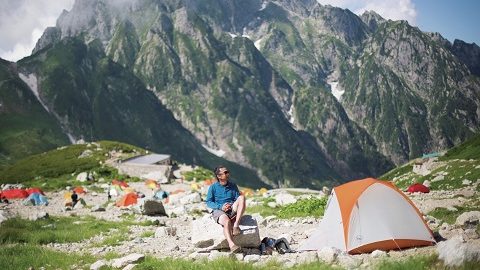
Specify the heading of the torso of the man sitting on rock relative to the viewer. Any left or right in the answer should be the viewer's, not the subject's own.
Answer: facing the viewer and to the right of the viewer

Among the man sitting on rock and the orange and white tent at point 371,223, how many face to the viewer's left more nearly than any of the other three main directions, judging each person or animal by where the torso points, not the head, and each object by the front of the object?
1

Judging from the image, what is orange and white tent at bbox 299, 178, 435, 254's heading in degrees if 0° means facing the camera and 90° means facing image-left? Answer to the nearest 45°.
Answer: approximately 90°

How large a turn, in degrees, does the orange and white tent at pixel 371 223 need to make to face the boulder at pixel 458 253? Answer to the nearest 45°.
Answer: approximately 90° to its left

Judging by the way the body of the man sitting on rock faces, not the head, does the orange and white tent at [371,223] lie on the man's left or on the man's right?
on the man's left

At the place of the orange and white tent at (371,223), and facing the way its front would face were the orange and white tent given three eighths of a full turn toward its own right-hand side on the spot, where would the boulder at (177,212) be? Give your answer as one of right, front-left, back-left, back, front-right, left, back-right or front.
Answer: left

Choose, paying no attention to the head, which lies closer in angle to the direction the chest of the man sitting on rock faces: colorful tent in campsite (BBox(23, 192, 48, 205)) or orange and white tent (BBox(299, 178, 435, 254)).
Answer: the orange and white tent

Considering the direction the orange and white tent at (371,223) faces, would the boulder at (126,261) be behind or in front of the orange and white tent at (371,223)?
in front
